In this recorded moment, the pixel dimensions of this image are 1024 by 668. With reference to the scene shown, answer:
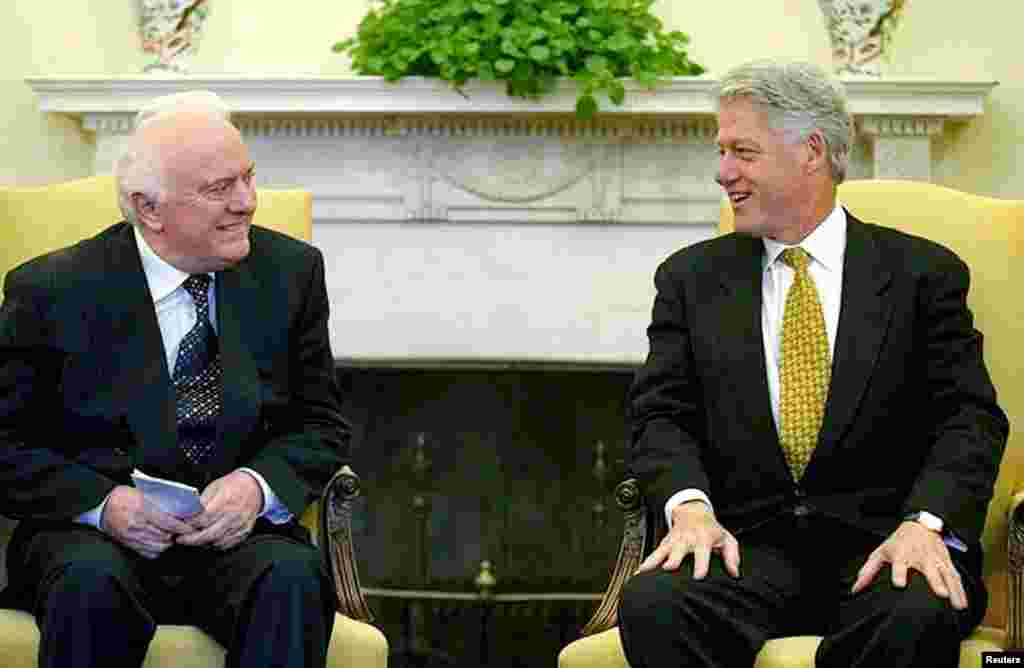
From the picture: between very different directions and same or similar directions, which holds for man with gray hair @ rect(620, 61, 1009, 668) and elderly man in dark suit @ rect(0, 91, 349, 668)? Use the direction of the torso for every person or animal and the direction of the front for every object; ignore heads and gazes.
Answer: same or similar directions

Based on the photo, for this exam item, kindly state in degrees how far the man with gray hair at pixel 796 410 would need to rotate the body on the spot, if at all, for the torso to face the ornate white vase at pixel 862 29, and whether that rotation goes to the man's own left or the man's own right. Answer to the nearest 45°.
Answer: approximately 180°

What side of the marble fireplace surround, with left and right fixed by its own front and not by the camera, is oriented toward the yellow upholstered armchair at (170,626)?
front

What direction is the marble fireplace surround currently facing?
toward the camera

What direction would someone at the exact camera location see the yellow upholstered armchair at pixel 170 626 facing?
facing the viewer

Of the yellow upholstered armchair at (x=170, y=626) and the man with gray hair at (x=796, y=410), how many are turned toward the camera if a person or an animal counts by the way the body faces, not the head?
2

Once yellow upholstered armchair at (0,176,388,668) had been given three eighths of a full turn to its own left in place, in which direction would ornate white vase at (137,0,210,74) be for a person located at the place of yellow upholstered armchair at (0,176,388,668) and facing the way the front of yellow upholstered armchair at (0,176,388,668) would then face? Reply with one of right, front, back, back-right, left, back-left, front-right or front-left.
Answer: front-left

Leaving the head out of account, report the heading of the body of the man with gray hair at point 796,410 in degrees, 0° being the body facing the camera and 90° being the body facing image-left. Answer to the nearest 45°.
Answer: approximately 0°

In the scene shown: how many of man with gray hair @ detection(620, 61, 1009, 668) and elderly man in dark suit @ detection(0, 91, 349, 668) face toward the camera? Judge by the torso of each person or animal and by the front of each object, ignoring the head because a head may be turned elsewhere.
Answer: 2

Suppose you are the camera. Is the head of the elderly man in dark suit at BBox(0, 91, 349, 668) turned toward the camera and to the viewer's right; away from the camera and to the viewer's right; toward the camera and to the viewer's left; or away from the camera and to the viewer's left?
toward the camera and to the viewer's right

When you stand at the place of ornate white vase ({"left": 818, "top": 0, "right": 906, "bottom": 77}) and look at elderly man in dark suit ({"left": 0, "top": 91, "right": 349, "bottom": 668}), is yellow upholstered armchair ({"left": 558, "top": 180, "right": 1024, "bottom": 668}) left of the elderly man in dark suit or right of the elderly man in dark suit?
left

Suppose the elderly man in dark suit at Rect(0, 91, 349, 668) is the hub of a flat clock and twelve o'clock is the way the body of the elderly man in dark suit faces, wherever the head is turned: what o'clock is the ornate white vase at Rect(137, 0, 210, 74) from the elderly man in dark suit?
The ornate white vase is roughly at 6 o'clock from the elderly man in dark suit.

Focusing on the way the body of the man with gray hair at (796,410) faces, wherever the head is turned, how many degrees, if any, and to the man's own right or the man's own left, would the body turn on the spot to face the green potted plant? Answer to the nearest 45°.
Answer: approximately 135° to the man's own right

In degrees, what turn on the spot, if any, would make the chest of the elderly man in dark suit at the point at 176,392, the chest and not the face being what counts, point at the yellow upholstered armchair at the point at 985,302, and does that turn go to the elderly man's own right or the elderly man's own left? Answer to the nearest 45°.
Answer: approximately 90° to the elderly man's own left

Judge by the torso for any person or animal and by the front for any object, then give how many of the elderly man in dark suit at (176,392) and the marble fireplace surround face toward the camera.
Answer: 2
